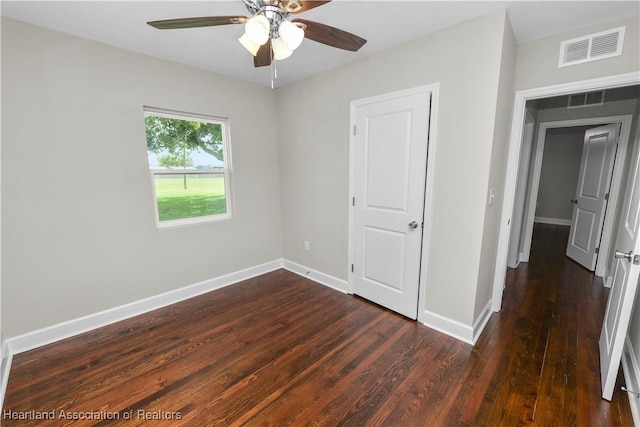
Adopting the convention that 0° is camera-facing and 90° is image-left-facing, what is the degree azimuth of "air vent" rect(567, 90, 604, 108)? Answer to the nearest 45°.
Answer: approximately 0°

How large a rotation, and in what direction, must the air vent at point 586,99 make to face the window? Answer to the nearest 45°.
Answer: approximately 45° to its right

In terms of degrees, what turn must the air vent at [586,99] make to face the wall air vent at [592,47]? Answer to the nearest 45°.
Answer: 0° — it already faces it

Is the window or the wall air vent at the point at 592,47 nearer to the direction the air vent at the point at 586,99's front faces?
the wall air vent

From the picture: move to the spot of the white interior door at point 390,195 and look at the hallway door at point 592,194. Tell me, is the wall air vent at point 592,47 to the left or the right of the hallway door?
right

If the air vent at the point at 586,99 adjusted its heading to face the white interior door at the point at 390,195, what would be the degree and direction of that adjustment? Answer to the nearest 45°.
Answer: approximately 45° to its right

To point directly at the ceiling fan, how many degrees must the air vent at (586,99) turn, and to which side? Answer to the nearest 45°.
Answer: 0° — it already faces it
